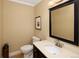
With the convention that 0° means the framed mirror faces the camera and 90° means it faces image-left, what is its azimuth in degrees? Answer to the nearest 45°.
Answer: approximately 45°

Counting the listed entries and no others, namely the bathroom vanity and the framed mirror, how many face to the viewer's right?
0

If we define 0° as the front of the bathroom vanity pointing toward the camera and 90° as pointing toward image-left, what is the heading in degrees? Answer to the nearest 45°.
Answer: approximately 45°
